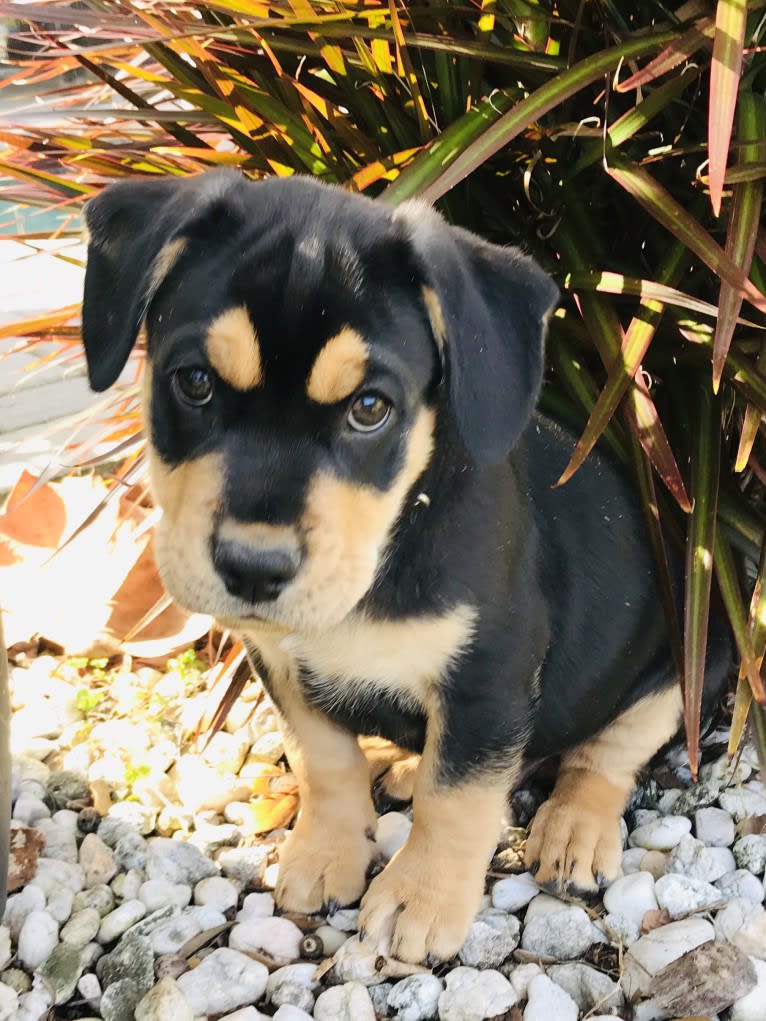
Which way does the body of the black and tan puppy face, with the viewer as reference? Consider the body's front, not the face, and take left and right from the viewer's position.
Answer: facing the viewer and to the left of the viewer

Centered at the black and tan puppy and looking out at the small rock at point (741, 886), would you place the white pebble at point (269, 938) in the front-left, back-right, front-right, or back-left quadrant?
back-right

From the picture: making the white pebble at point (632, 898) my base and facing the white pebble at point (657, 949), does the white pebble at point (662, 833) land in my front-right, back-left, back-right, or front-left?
back-left
